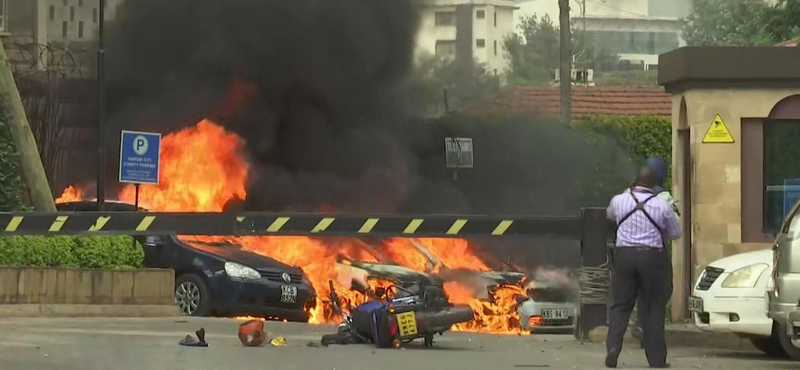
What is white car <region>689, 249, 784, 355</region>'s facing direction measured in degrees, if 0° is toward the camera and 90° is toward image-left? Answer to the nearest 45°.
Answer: approximately 45°

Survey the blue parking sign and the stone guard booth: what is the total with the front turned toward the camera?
2

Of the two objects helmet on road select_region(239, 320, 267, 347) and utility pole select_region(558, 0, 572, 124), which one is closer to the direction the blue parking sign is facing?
the helmet on road

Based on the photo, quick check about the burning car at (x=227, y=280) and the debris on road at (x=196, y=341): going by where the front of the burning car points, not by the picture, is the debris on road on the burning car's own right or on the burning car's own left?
on the burning car's own right

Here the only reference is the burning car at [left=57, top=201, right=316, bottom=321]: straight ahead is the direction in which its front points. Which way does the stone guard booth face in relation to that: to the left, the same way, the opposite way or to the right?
to the right

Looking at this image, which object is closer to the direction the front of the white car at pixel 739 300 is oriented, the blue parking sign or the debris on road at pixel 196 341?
the debris on road

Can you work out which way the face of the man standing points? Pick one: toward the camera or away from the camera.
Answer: away from the camera

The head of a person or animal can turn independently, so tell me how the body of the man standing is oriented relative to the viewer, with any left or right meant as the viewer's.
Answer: facing away from the viewer

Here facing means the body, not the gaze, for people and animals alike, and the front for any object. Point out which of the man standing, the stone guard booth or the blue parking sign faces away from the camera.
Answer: the man standing

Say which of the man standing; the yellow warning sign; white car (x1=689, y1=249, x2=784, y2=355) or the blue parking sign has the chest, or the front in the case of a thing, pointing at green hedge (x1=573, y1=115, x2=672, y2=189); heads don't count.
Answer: the man standing

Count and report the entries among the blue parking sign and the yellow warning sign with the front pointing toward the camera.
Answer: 2
